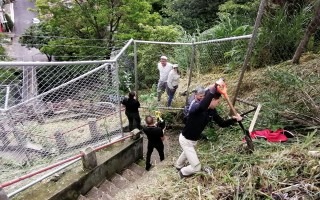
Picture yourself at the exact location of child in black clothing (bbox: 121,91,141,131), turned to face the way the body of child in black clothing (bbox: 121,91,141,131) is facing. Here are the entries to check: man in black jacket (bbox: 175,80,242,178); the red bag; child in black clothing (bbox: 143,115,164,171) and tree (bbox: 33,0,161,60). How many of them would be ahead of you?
1

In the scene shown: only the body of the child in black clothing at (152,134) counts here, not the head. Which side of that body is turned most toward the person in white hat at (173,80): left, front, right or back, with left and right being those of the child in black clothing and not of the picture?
front

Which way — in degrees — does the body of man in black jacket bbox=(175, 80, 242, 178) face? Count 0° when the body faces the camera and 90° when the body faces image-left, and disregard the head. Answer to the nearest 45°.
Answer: approximately 270°

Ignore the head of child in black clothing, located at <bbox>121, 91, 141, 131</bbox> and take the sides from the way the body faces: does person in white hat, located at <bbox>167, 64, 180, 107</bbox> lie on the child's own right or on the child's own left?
on the child's own right

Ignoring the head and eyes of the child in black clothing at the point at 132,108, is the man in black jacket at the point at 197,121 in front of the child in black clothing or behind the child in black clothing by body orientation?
behind

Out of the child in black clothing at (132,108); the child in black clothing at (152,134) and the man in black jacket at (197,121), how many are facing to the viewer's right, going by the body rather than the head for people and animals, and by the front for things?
1

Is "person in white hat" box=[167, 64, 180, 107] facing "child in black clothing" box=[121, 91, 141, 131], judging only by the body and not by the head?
no

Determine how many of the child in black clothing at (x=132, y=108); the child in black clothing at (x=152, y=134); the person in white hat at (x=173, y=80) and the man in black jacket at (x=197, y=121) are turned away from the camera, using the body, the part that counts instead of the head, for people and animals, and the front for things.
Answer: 2

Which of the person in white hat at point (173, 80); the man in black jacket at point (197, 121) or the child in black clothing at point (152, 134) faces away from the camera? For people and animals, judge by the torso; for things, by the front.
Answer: the child in black clothing

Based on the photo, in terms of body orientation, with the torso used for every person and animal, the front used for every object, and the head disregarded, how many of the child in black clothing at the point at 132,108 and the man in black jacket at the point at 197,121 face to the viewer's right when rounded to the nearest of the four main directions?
1

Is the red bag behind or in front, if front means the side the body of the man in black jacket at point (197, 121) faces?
in front

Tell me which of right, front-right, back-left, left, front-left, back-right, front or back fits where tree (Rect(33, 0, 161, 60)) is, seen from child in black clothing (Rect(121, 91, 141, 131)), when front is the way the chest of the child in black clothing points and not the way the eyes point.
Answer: front

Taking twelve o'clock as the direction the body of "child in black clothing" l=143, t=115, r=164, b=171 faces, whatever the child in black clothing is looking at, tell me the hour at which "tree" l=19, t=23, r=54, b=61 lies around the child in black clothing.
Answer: The tree is roughly at 11 o'clock from the child in black clothing.

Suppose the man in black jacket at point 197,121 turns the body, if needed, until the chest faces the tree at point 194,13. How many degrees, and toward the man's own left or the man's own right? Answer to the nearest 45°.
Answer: approximately 90° to the man's own left

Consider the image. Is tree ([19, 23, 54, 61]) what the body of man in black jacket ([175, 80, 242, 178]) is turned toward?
no

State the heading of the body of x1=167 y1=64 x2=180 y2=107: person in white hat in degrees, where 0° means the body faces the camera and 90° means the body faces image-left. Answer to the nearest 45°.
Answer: approximately 315°

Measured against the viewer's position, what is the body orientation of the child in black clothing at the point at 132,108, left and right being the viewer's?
facing away from the viewer

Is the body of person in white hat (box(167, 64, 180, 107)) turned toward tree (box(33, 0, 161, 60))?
no

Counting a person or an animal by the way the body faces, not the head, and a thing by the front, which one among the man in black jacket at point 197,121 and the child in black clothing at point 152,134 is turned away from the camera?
the child in black clothing
